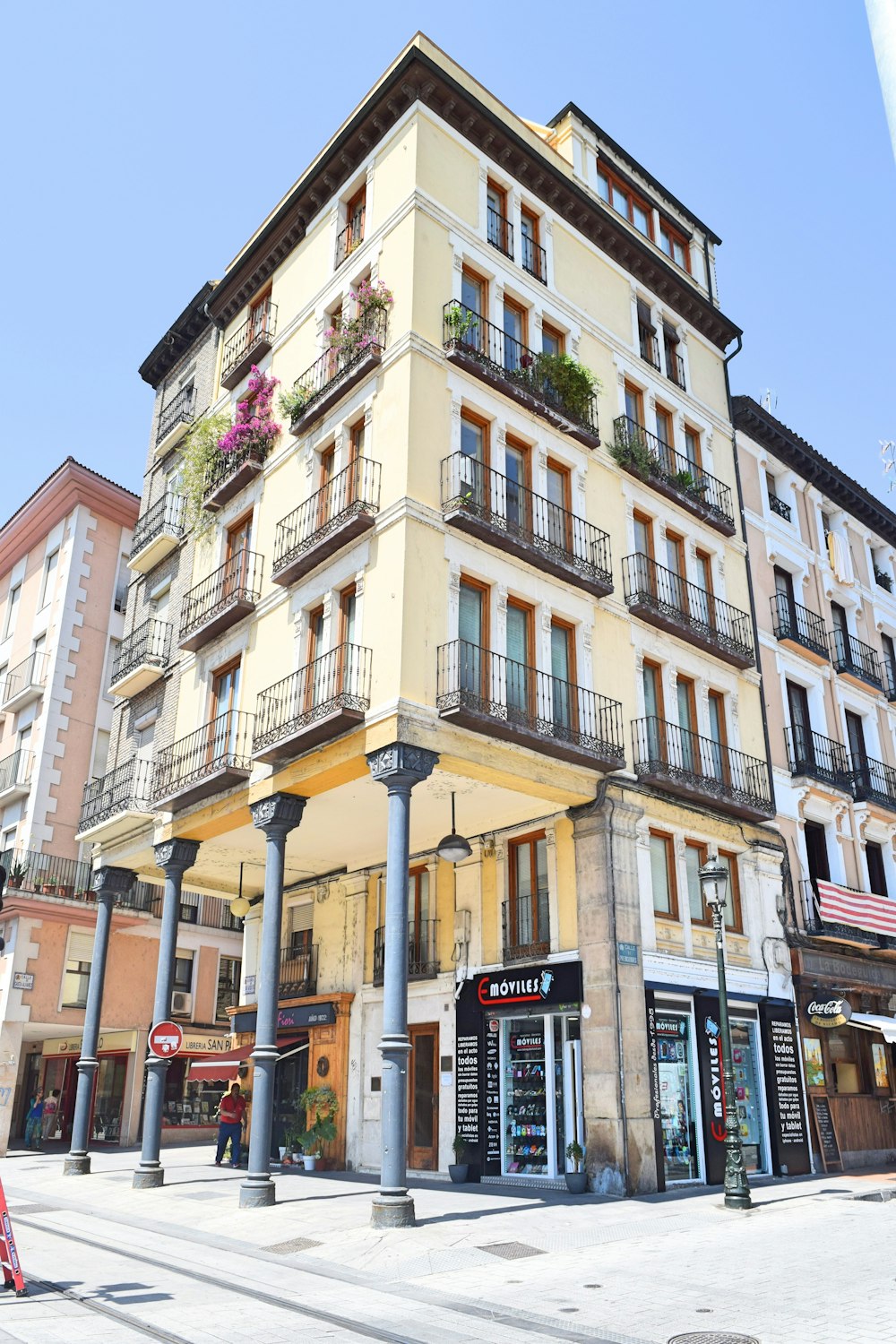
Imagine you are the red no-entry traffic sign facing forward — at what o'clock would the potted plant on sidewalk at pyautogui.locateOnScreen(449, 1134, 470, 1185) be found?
The potted plant on sidewalk is roughly at 9 o'clock from the red no-entry traffic sign.

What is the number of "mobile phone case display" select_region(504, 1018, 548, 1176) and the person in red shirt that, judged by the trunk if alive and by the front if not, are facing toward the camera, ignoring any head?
2

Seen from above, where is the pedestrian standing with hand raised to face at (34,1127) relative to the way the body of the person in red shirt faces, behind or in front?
behind

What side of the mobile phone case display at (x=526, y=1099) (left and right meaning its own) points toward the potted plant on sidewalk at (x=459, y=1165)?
right

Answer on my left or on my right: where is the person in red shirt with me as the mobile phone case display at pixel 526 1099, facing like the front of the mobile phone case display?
on my right

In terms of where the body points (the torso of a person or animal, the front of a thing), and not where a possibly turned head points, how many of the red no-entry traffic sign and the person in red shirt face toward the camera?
2

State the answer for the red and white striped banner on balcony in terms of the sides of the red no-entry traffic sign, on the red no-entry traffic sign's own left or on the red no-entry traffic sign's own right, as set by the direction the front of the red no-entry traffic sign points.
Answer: on the red no-entry traffic sign's own left

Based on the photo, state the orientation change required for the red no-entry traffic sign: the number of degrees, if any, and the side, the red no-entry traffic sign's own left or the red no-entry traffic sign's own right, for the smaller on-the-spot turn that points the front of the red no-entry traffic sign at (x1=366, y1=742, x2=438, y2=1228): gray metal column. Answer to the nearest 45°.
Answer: approximately 45° to the red no-entry traffic sign's own left

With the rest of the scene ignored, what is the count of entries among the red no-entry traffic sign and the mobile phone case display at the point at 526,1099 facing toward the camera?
2
